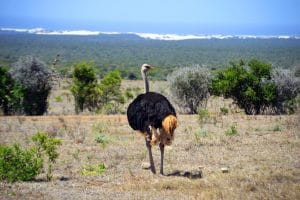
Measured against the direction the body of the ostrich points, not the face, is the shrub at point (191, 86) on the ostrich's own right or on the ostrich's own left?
on the ostrich's own right

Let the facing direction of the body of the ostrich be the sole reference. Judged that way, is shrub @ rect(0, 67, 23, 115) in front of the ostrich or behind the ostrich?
in front

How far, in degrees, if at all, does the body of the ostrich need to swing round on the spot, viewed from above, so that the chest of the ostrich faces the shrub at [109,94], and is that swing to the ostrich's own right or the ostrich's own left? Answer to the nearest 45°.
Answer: approximately 45° to the ostrich's own right

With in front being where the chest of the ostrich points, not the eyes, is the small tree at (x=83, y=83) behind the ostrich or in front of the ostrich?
in front

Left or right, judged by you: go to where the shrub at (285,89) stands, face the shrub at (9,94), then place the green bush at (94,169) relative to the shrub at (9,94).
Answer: left

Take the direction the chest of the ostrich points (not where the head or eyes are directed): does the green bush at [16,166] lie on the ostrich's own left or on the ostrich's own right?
on the ostrich's own left

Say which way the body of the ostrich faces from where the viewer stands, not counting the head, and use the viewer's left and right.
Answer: facing away from the viewer and to the left of the viewer

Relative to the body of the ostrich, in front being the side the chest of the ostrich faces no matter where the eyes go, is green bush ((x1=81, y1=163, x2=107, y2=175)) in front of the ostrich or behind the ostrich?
in front

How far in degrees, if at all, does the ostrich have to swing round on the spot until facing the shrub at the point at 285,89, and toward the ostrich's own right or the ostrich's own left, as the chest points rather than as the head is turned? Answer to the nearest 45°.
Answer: approximately 90° to the ostrich's own right
